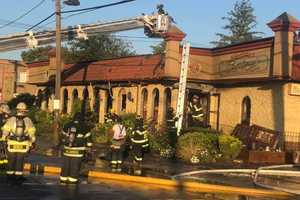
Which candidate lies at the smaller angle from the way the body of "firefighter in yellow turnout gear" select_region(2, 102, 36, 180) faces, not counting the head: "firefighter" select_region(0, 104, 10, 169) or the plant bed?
the firefighter
